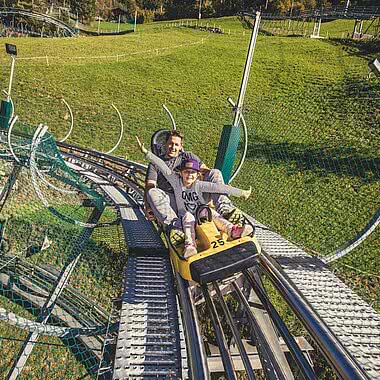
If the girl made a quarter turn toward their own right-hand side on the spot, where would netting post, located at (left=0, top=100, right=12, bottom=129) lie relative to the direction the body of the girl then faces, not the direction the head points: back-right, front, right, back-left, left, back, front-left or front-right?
front-right

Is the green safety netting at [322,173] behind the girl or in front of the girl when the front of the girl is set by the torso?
behind

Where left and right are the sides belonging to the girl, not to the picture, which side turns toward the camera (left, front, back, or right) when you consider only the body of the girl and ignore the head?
front

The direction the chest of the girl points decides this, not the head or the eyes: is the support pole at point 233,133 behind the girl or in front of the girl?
behind

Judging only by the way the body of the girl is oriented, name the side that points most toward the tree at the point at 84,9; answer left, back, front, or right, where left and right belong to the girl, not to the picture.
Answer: back
